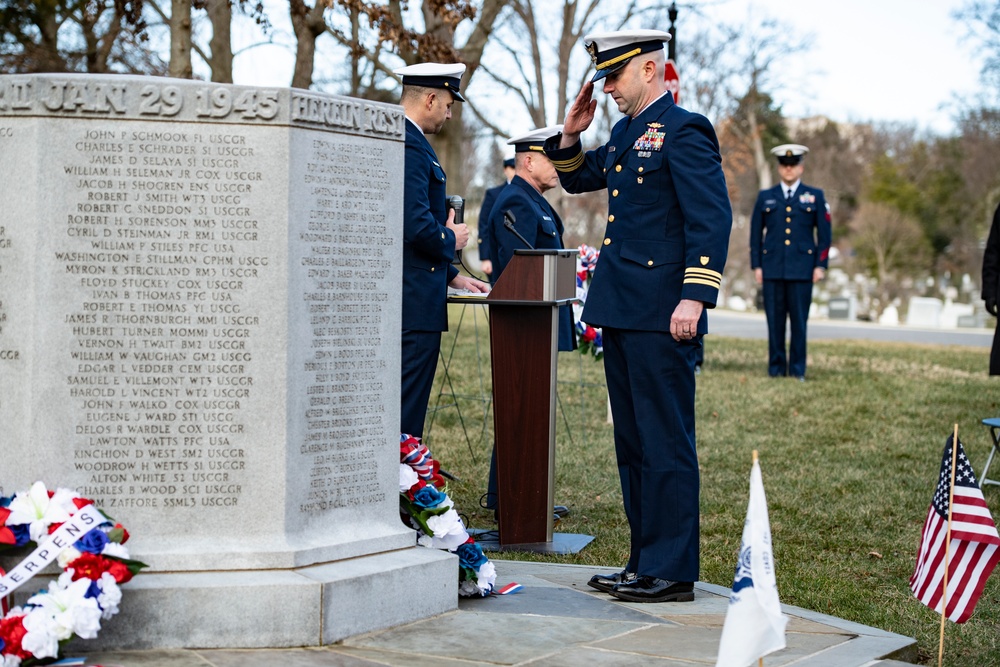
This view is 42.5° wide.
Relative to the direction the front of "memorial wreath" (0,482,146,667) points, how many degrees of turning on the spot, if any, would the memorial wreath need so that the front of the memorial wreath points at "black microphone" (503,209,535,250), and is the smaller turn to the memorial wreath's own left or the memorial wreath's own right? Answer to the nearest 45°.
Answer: approximately 135° to the memorial wreath's own left

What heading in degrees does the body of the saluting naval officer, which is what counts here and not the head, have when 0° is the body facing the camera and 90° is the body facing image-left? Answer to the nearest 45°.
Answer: approximately 45°

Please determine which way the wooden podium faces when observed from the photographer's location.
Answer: facing to the right of the viewer

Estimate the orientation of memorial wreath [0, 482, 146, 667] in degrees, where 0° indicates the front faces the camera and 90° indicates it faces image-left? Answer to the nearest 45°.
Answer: approximately 0°

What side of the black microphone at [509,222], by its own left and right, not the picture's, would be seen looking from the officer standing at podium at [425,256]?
front

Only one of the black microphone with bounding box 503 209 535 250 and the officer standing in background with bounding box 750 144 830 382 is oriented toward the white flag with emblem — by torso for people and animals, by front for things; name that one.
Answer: the officer standing in background

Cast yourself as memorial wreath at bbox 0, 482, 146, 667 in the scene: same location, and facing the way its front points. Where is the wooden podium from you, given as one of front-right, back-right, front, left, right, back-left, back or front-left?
back-left
